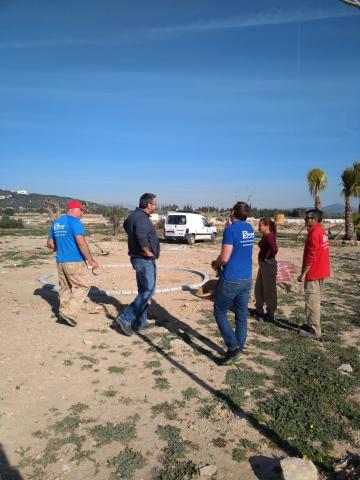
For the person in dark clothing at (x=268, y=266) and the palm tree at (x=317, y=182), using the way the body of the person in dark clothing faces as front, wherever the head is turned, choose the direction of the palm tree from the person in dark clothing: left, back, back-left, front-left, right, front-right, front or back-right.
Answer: right

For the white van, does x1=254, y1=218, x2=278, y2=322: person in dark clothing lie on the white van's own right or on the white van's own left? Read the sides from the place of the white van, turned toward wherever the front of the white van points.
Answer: on the white van's own right

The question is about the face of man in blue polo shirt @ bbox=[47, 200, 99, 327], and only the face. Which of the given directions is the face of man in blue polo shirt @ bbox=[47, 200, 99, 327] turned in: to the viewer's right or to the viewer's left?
to the viewer's right

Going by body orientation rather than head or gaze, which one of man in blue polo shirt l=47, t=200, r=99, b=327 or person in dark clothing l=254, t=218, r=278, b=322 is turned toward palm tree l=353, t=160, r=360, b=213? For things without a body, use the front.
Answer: the man in blue polo shirt

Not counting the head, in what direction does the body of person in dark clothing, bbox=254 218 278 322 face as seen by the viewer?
to the viewer's left

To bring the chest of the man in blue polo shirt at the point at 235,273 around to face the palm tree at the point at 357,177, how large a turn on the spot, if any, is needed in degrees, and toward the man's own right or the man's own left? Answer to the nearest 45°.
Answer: approximately 45° to the man's own right

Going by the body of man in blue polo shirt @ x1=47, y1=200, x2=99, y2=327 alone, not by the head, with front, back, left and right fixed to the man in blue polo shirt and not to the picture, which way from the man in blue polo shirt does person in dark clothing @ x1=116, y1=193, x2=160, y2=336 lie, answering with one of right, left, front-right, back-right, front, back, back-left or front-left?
right

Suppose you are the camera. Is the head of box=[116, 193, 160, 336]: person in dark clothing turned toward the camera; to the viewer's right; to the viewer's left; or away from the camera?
to the viewer's right

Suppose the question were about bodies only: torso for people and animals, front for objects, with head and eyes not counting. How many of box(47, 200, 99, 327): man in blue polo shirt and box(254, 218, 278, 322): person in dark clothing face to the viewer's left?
1

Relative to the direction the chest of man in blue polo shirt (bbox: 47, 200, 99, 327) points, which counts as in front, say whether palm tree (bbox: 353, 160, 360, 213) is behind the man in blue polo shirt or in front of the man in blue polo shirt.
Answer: in front

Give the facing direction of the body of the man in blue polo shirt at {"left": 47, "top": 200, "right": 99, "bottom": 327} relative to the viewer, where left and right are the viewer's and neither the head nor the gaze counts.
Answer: facing away from the viewer and to the right of the viewer

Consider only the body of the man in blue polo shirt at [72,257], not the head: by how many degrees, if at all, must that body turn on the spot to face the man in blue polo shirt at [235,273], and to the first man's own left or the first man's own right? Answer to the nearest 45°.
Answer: approximately 90° to the first man's own right

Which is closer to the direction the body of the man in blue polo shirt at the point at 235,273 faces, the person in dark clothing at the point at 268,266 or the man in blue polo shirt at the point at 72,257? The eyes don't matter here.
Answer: the man in blue polo shirt
